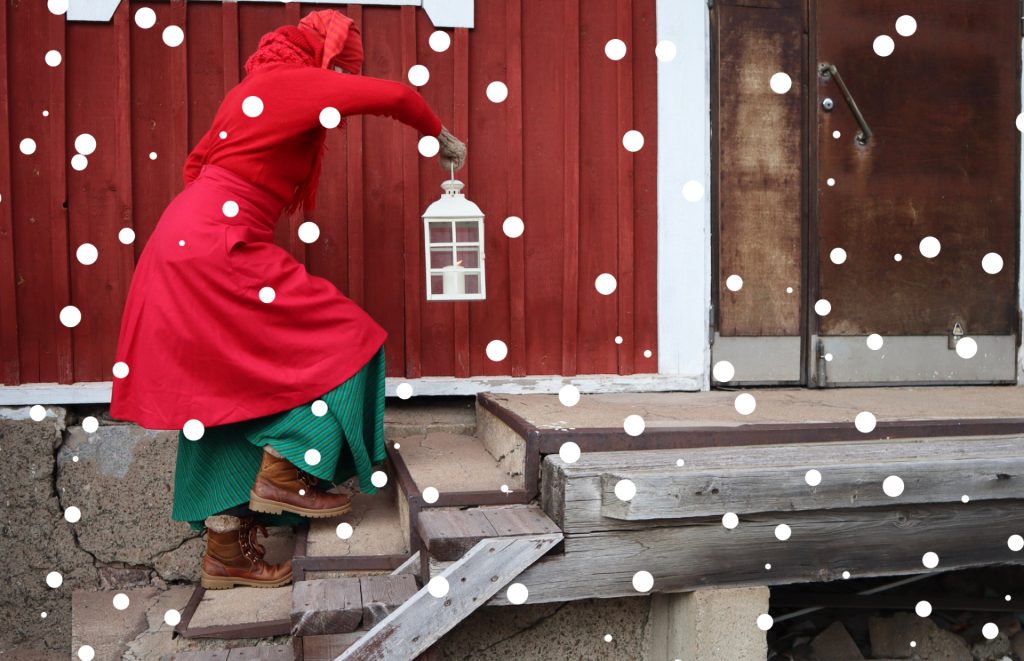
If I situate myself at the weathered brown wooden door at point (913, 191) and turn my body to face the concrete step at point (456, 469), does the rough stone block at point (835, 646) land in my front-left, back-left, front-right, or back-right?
front-left

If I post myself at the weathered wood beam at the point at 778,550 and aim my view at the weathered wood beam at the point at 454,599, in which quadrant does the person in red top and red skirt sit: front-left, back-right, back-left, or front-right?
front-right

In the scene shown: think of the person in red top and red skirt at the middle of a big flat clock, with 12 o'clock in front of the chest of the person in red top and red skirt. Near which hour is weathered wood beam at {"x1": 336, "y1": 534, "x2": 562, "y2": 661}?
The weathered wood beam is roughly at 2 o'clock from the person in red top and red skirt.

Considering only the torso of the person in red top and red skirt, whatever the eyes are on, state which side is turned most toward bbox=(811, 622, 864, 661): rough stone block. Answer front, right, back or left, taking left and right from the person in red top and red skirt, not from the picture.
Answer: front

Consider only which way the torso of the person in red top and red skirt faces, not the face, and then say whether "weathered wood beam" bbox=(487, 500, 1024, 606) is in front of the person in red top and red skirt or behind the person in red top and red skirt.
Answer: in front

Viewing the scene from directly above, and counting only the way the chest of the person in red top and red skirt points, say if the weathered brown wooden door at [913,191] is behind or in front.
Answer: in front

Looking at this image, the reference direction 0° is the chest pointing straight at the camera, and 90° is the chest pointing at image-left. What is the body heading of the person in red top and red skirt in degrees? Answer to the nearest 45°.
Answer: approximately 270°

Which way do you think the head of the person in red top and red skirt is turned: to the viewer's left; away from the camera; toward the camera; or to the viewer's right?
to the viewer's right

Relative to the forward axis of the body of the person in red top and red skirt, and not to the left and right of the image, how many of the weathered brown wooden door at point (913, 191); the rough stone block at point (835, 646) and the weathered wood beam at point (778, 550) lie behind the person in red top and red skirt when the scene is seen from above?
0
